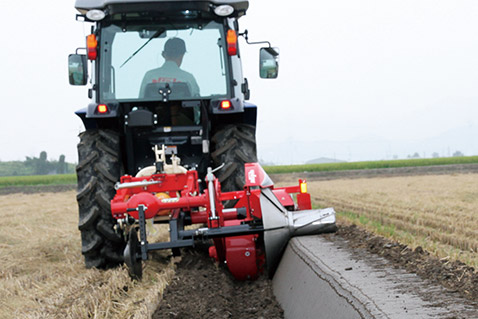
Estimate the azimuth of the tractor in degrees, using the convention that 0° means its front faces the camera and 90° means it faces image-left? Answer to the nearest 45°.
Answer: approximately 180°
